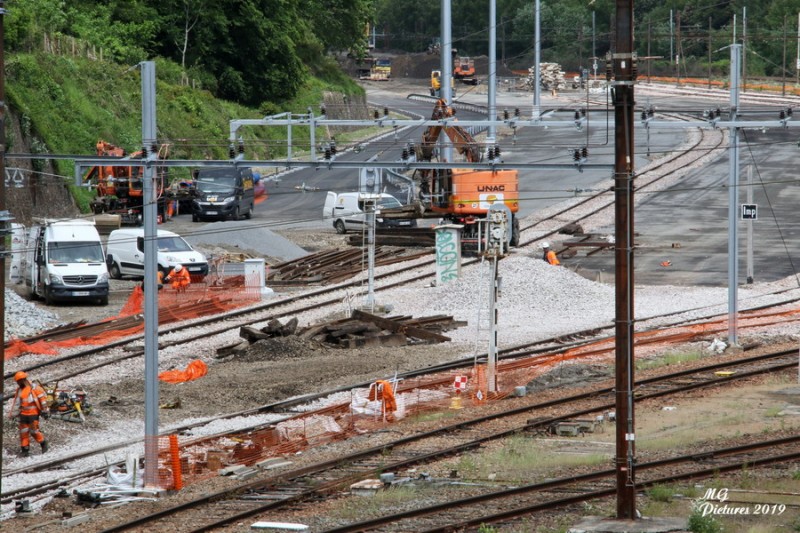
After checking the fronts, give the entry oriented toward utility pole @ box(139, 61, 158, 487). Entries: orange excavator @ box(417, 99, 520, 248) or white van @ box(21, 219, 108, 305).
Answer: the white van

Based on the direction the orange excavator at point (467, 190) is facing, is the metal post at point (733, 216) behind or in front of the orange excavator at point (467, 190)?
behind

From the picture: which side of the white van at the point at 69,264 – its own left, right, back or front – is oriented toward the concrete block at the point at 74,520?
front

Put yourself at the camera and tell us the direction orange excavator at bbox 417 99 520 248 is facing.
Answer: facing away from the viewer and to the left of the viewer

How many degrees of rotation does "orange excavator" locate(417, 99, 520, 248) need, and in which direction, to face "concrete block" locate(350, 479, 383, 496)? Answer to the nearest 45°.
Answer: approximately 135° to its left

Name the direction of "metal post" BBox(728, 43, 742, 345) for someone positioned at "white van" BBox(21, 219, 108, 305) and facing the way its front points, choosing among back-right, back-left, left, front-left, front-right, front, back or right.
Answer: front-left

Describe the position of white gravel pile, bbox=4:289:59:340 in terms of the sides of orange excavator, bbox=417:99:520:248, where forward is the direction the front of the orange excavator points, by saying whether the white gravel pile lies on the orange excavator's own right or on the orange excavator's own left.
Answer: on the orange excavator's own left

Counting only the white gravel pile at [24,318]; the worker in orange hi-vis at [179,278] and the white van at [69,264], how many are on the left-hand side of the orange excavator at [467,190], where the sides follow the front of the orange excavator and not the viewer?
3

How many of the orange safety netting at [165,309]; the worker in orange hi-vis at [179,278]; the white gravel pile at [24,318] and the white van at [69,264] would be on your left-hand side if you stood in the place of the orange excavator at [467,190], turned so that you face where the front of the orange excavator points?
4

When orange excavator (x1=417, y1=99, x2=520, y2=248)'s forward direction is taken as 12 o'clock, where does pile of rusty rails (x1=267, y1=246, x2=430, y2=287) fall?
The pile of rusty rails is roughly at 10 o'clock from the orange excavator.

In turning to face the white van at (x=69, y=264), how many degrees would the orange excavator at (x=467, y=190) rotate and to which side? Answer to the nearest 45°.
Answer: approximately 90° to its left

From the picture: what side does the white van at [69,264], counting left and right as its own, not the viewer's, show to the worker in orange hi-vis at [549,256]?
left

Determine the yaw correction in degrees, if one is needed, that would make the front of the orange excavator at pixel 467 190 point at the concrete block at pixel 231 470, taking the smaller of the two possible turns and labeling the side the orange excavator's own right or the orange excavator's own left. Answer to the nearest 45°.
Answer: approximately 135° to the orange excavator's own left

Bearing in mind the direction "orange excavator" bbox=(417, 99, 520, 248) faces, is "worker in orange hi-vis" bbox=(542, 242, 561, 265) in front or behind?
behind

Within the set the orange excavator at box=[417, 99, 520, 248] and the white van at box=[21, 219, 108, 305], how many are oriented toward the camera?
1
